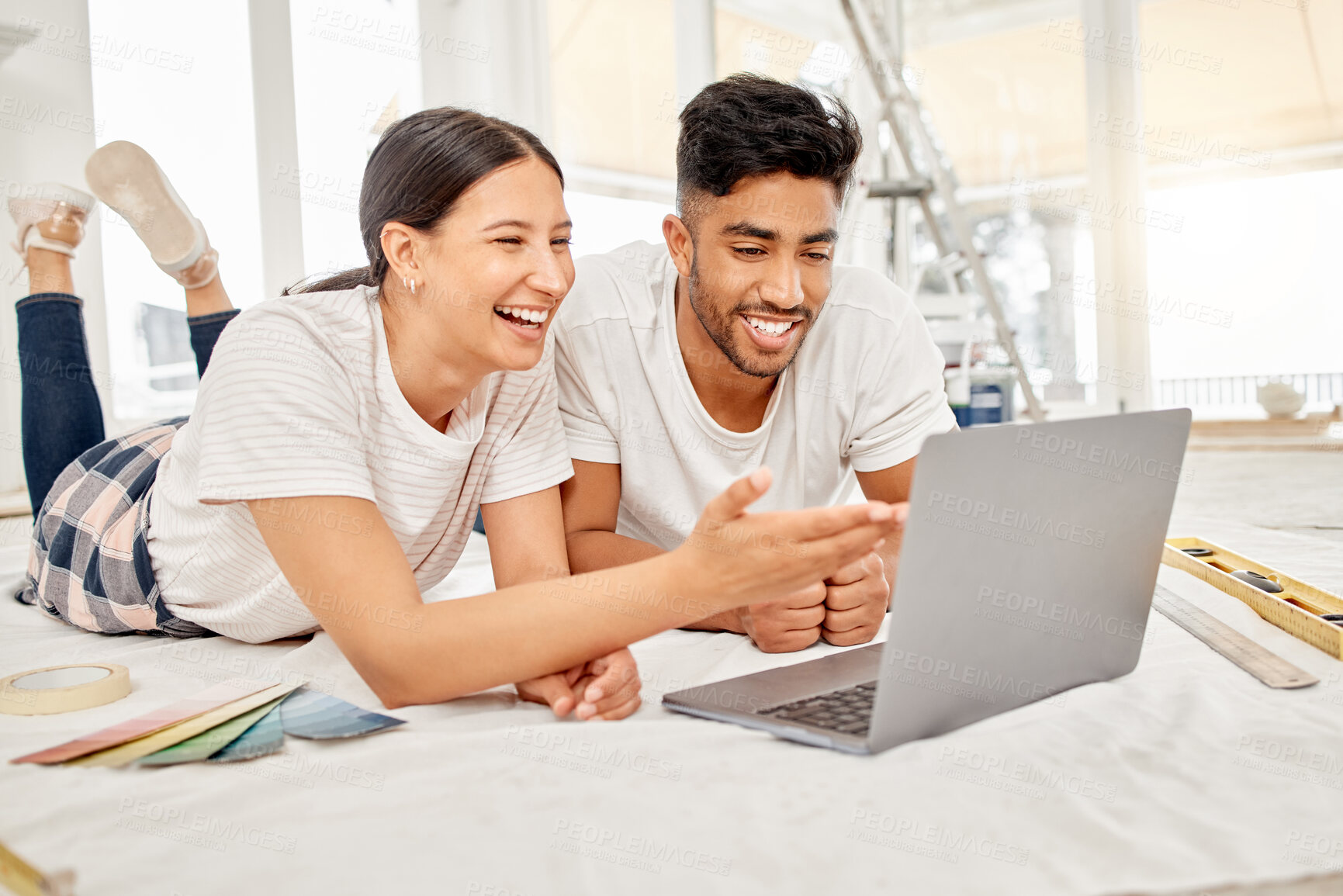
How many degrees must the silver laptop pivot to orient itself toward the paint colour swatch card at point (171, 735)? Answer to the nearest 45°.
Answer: approximately 45° to its left

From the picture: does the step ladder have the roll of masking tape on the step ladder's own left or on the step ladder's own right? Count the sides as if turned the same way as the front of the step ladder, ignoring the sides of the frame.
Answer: on the step ladder's own right

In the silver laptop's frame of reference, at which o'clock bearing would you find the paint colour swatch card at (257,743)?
The paint colour swatch card is roughly at 10 o'clock from the silver laptop.

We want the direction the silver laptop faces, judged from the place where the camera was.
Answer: facing away from the viewer and to the left of the viewer
